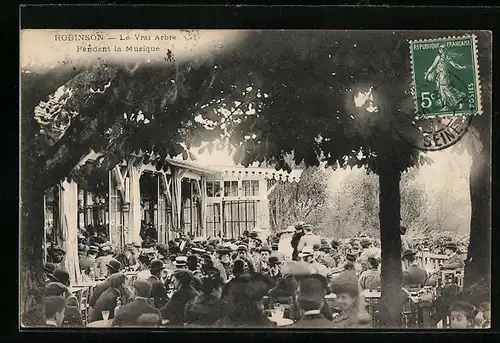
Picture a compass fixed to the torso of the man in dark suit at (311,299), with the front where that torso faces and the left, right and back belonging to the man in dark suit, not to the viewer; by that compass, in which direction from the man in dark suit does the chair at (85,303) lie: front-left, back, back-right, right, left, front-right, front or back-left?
left

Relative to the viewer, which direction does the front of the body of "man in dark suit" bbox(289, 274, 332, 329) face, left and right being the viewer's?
facing away from the viewer

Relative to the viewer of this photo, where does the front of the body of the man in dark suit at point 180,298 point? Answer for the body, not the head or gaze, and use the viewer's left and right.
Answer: facing away from the viewer and to the left of the viewer

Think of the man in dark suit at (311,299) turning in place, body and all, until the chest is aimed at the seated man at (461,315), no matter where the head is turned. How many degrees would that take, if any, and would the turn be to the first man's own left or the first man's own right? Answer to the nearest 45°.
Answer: approximately 90° to the first man's own right

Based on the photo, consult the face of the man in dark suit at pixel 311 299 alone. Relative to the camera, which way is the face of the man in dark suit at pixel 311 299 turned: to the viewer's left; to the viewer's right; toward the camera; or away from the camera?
away from the camera

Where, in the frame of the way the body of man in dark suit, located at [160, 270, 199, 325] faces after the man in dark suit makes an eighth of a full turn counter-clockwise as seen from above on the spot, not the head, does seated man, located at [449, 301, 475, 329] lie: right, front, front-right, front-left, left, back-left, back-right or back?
back

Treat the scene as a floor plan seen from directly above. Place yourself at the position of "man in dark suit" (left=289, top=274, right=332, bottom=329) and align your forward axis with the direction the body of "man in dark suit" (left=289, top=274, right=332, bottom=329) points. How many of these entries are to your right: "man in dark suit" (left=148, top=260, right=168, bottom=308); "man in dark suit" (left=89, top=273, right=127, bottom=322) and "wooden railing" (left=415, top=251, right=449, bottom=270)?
1

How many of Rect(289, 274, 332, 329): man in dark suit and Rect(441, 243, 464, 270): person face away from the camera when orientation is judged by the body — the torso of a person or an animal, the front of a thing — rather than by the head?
1

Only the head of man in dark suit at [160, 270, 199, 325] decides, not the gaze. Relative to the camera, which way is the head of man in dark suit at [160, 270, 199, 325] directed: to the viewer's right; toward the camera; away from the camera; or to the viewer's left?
away from the camera
